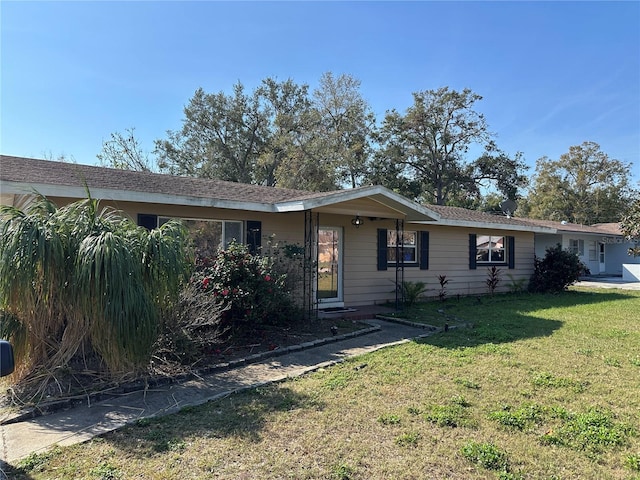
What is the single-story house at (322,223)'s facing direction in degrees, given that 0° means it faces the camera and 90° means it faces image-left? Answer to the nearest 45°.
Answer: approximately 315°

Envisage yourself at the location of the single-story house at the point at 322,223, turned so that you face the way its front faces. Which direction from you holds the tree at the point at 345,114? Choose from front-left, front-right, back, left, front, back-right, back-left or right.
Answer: back-left

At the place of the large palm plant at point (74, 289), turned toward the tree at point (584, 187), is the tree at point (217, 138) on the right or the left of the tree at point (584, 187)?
left

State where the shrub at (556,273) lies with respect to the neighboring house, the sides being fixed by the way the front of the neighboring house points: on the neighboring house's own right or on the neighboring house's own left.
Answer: on the neighboring house's own right

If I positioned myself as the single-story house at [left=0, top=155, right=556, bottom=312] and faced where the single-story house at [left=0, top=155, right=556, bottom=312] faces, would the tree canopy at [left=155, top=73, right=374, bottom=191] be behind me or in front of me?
behind

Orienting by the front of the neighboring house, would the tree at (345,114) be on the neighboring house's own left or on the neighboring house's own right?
on the neighboring house's own right

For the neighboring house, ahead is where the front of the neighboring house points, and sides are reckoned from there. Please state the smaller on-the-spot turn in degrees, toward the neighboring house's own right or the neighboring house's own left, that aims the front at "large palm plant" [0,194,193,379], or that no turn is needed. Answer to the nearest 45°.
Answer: approximately 45° to the neighboring house's own right

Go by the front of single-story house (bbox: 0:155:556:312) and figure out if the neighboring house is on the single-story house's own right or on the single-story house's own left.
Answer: on the single-story house's own left

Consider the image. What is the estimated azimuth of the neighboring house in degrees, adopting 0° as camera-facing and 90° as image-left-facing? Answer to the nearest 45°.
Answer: approximately 315°
